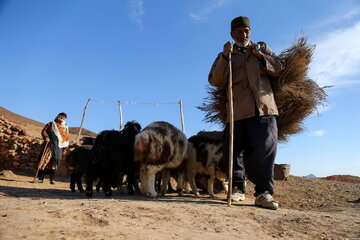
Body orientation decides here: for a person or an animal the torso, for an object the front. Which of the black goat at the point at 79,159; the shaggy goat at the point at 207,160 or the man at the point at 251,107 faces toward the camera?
the man

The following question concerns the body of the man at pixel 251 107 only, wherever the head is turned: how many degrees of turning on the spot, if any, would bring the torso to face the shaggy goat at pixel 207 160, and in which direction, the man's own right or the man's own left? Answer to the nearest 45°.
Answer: approximately 135° to the man's own right

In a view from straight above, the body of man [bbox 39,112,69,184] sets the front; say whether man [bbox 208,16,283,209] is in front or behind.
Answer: in front

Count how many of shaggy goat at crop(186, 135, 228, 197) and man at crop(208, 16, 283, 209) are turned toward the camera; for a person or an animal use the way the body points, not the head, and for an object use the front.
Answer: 1

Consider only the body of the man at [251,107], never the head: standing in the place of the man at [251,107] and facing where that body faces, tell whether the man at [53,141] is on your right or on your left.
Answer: on your right

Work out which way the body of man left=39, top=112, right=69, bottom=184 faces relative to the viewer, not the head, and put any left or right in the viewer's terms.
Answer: facing the viewer and to the right of the viewer

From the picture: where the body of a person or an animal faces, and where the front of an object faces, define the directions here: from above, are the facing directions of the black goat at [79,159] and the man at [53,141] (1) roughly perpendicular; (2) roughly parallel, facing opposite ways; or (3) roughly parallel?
roughly perpendicular

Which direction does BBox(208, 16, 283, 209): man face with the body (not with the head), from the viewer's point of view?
toward the camera
